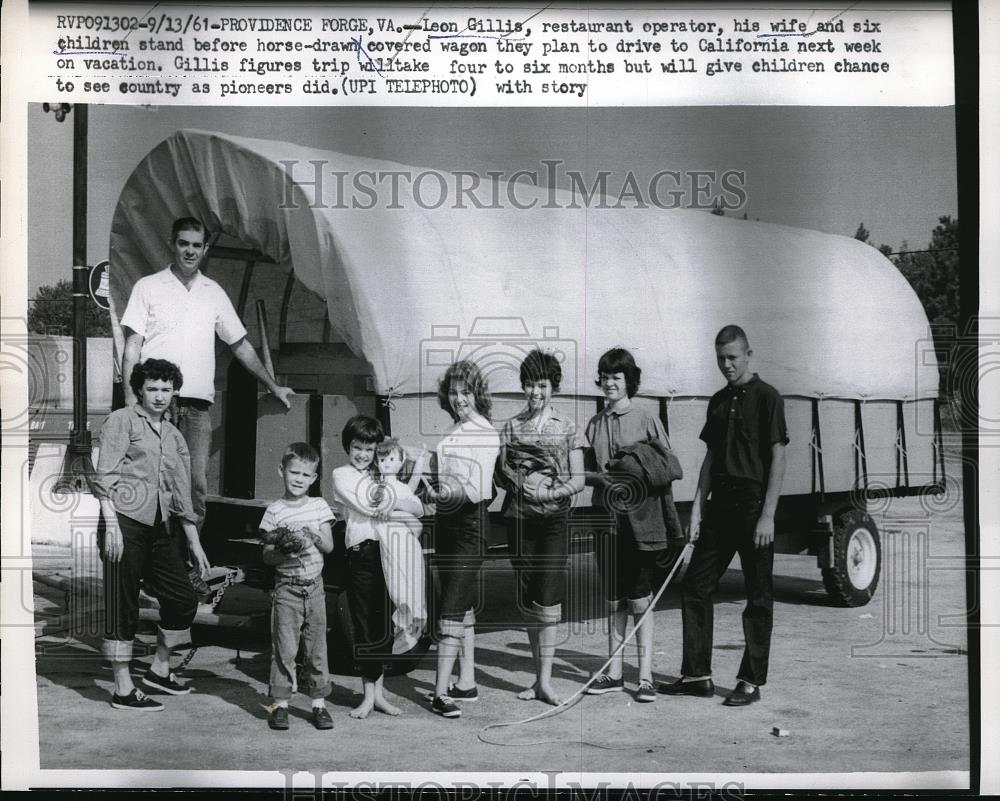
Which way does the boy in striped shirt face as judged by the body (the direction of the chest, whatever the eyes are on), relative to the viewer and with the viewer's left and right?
facing the viewer

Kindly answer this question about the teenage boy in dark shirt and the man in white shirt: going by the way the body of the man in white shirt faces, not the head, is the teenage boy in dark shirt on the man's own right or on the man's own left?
on the man's own left

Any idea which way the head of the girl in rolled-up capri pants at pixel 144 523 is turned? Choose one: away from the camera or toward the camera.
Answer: toward the camera

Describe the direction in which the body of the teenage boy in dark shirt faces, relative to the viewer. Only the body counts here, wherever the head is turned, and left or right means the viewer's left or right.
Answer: facing the viewer and to the left of the viewer

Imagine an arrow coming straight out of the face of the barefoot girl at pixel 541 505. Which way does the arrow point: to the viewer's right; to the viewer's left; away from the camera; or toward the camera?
toward the camera

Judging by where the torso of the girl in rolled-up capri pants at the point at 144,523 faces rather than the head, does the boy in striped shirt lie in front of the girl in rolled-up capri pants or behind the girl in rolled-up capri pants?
in front

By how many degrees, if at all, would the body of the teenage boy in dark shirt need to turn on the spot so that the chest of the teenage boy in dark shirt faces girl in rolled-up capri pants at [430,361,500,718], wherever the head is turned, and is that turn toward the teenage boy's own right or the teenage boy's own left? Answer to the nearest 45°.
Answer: approximately 45° to the teenage boy's own right

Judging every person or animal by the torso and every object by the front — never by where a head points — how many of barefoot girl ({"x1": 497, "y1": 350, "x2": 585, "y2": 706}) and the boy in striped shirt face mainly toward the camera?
2

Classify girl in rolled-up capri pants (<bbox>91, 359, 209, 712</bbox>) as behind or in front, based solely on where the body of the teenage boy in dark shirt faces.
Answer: in front

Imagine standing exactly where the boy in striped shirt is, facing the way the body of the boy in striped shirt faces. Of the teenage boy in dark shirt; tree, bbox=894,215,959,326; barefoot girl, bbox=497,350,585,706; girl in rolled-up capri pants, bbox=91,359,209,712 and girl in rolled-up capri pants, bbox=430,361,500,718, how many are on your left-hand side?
4

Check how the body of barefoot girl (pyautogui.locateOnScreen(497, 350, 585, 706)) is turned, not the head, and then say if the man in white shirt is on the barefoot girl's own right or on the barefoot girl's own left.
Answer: on the barefoot girl's own right

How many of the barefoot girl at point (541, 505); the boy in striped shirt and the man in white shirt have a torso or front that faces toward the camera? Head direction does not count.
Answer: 3

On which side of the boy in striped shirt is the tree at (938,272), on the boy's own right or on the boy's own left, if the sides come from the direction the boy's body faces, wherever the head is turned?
on the boy's own left

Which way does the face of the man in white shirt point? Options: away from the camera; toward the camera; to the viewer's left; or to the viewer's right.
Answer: toward the camera

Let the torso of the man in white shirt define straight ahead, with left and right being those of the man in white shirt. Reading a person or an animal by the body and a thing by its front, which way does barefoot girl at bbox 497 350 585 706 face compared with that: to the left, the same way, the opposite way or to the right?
the same way

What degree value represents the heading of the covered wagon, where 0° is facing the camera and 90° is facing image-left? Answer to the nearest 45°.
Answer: approximately 45°

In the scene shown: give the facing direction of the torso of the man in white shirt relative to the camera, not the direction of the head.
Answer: toward the camera

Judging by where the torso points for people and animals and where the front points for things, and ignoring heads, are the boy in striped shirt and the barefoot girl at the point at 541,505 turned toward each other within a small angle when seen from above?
no
